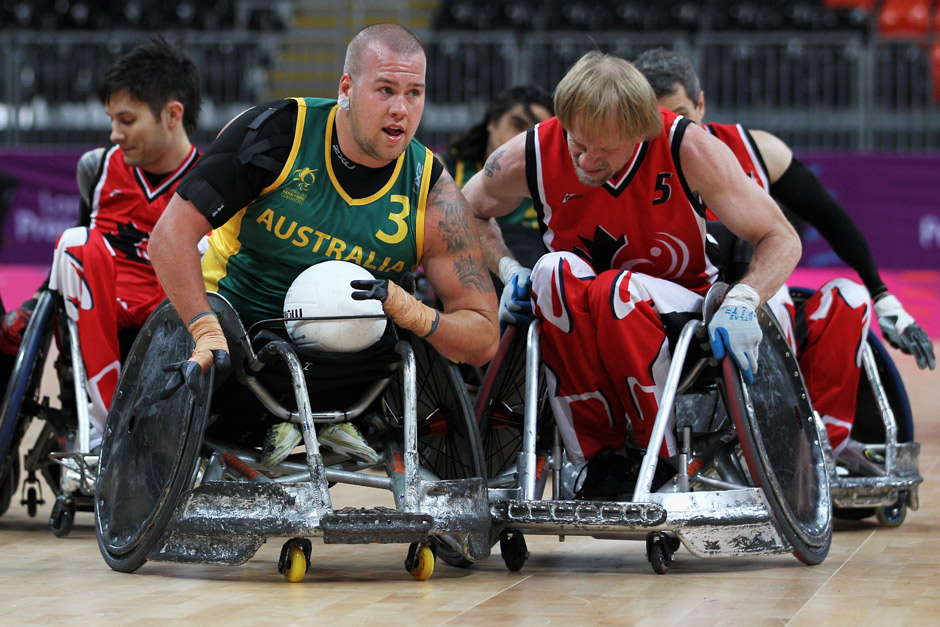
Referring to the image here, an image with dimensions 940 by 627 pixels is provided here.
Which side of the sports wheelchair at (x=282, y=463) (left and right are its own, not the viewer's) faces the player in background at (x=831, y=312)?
left

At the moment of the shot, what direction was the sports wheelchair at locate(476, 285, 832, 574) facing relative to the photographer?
facing the viewer and to the left of the viewer

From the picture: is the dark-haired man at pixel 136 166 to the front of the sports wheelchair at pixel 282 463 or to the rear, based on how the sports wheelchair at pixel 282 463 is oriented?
to the rear

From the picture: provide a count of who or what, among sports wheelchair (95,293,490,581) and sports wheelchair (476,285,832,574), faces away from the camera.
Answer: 0

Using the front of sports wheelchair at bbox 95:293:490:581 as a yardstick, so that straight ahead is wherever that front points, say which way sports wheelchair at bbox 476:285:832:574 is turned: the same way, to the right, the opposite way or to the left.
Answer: to the right

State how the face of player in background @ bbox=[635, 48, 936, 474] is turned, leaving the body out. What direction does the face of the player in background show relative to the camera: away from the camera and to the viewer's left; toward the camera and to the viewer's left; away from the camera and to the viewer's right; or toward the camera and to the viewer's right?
toward the camera and to the viewer's left

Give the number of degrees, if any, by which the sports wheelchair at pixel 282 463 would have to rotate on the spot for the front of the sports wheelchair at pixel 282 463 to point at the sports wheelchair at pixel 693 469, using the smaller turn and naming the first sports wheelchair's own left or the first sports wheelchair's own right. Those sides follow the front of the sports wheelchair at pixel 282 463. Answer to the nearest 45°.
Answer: approximately 45° to the first sports wheelchair's own left

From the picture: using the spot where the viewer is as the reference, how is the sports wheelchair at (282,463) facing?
facing the viewer and to the right of the viewer

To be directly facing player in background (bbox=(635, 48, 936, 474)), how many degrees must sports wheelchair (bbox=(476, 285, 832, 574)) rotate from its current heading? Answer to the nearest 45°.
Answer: approximately 180°

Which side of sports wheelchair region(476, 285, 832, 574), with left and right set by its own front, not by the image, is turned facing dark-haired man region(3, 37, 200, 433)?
right
